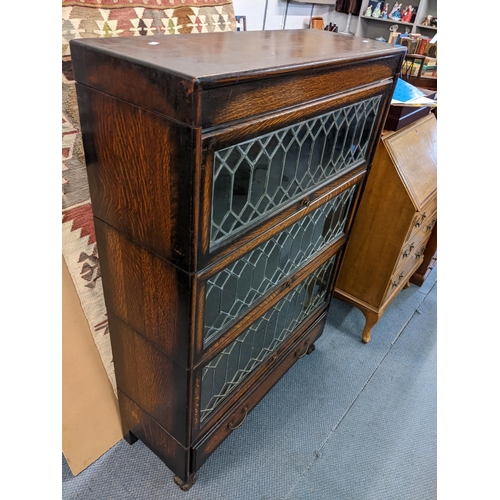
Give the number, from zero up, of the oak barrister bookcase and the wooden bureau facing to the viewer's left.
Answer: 0

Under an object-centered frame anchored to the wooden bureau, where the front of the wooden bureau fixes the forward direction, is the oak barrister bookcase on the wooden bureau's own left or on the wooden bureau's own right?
on the wooden bureau's own right

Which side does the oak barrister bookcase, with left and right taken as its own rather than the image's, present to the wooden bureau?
left

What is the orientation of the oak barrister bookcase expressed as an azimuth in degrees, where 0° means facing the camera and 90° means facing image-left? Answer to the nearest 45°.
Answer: approximately 315°

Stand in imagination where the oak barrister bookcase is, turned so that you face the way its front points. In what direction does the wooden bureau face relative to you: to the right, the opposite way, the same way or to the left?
the same way

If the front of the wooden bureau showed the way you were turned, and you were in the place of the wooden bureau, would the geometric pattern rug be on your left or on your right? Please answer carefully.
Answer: on your right

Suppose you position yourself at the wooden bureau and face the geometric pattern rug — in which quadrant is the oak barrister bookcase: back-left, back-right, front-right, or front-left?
front-left

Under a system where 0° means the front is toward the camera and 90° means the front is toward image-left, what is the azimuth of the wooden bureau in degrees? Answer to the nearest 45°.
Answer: approximately 315°
